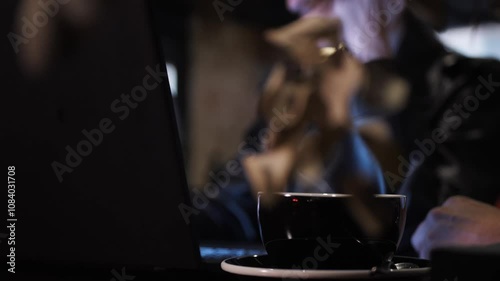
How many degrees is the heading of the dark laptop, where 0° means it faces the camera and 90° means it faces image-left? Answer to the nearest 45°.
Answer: approximately 225°
